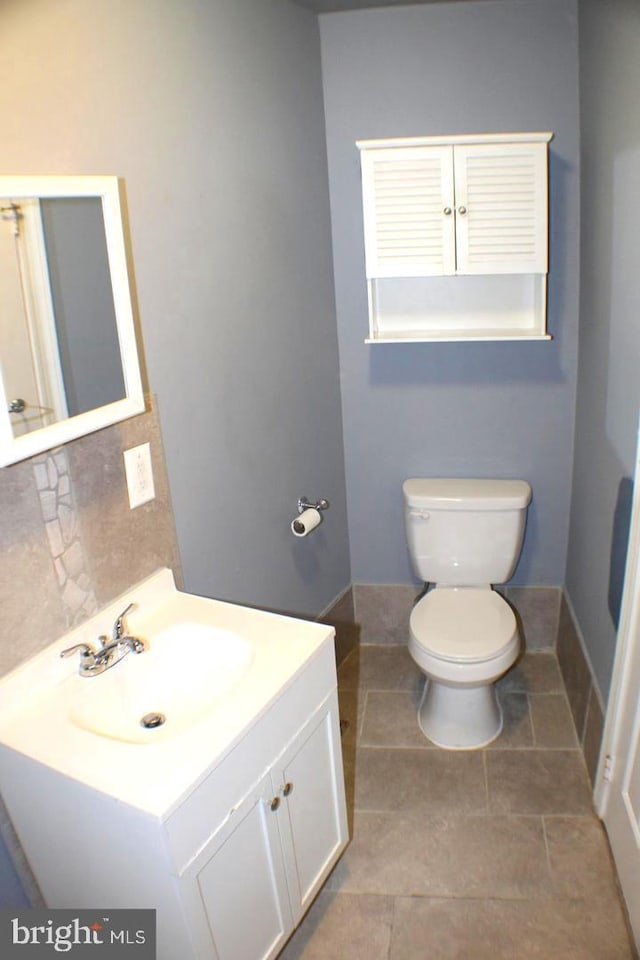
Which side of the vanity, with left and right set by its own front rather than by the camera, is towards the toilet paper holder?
left

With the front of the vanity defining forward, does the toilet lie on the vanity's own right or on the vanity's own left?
on the vanity's own left

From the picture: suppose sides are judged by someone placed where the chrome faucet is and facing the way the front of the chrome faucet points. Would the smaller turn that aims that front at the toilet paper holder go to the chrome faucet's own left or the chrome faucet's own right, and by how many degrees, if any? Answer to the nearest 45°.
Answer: approximately 90° to the chrome faucet's own left

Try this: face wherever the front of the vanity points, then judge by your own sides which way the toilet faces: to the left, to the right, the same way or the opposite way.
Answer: to the right

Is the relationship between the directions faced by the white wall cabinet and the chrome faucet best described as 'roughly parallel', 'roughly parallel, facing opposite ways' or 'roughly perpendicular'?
roughly perpendicular

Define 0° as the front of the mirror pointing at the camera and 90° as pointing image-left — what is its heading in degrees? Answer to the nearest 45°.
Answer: approximately 315°

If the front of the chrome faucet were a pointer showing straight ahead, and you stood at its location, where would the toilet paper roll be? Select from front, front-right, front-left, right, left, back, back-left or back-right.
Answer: left

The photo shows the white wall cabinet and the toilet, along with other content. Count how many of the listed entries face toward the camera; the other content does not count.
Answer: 2

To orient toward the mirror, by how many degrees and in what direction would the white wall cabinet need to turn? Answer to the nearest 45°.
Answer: approximately 45° to its right
